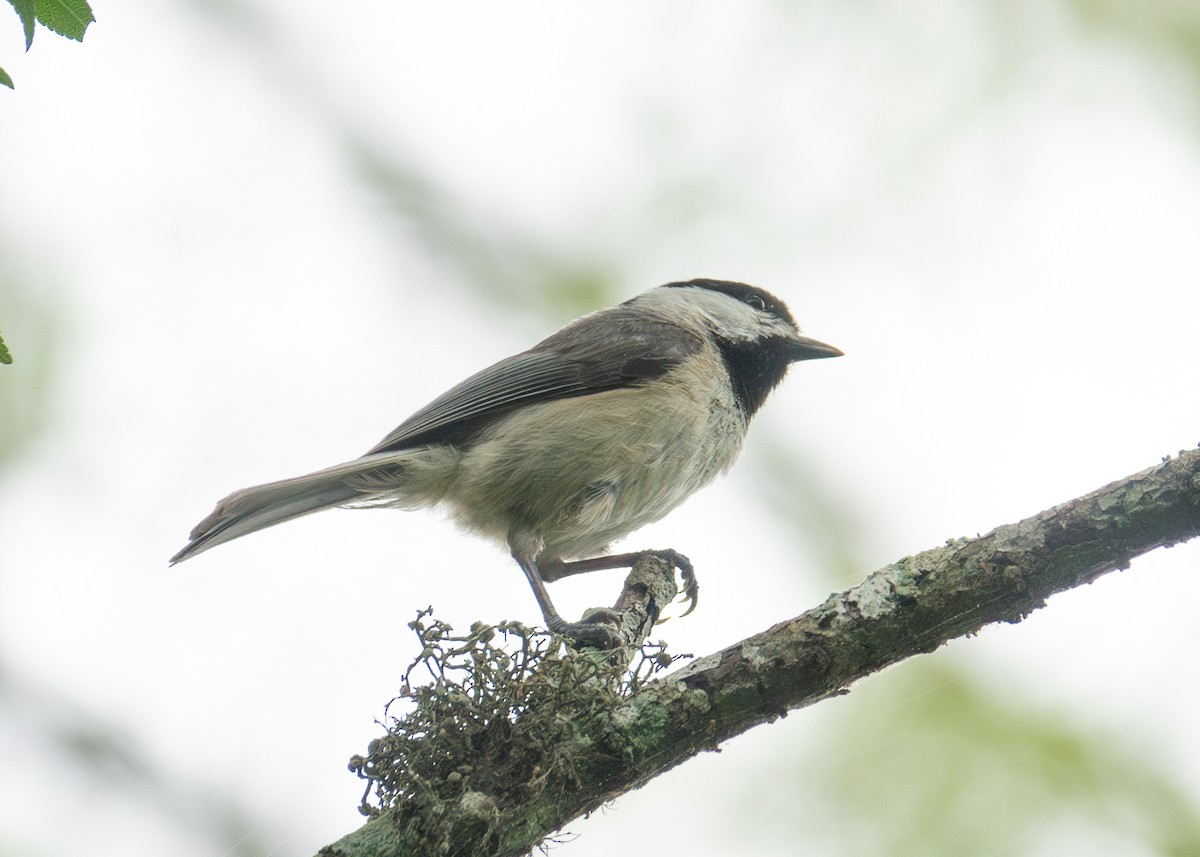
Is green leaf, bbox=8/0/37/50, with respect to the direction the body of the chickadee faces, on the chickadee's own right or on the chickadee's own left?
on the chickadee's own right

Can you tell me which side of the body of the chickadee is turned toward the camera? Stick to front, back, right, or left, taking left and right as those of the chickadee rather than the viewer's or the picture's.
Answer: right

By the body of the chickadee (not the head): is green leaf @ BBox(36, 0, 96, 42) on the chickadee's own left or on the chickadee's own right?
on the chickadee's own right
